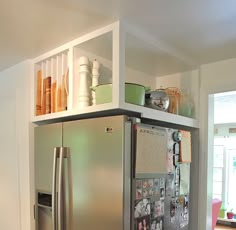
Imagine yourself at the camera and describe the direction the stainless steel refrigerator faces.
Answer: facing the viewer and to the left of the viewer

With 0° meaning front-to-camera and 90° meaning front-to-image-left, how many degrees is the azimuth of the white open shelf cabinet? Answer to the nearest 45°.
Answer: approximately 45°

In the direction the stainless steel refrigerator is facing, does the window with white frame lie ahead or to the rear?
to the rear

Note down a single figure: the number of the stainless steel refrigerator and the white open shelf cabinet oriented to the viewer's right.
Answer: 0

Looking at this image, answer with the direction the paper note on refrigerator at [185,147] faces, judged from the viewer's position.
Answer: facing the viewer and to the right of the viewer

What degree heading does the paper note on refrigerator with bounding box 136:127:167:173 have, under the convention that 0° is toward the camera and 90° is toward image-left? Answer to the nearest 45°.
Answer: approximately 315°

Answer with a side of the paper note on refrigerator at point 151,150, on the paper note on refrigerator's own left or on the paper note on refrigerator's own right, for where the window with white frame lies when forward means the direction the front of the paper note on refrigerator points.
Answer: on the paper note on refrigerator's own left

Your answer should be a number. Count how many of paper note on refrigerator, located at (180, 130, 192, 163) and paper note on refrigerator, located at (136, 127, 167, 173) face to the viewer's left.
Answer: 0
